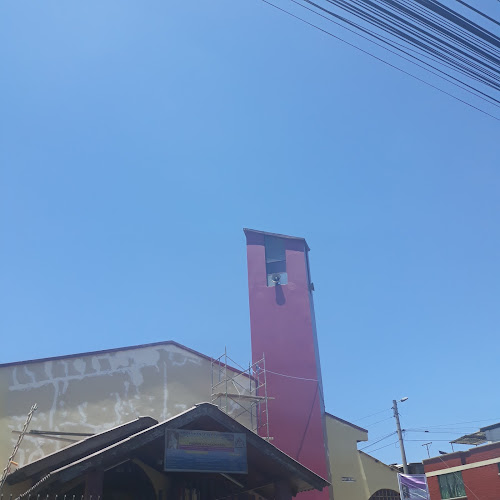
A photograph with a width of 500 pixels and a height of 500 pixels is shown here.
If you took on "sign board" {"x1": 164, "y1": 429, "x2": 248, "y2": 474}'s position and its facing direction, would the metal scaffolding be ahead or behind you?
behind

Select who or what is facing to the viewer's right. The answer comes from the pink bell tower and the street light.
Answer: the street light

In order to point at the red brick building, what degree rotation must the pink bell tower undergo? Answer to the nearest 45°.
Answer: approximately 135° to its left

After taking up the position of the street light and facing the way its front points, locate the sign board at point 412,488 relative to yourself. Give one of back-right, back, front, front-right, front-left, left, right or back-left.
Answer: right

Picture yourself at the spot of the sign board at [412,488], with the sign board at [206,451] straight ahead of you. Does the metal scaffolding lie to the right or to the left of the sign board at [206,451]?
right

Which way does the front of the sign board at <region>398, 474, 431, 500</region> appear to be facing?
toward the camera

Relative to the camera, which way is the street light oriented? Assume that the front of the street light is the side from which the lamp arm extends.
to the viewer's right

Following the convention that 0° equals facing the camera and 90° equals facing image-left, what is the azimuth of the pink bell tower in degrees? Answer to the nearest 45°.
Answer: approximately 0°

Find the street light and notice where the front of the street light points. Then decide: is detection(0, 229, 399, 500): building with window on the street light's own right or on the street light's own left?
on the street light's own right

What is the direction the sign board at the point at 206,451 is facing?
toward the camera
